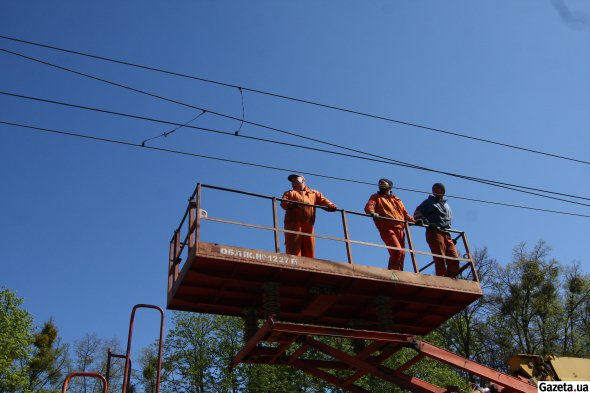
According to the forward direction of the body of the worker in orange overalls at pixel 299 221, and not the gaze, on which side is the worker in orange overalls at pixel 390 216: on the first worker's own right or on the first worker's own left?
on the first worker's own left

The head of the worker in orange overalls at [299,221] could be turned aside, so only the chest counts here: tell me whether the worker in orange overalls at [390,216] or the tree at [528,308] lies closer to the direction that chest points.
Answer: the worker in orange overalls

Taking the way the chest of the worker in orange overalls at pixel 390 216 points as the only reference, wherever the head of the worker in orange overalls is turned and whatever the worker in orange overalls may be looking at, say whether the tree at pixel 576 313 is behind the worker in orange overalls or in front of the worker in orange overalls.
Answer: behind

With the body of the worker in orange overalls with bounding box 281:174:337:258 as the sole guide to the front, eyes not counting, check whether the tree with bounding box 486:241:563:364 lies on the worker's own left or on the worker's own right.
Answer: on the worker's own left

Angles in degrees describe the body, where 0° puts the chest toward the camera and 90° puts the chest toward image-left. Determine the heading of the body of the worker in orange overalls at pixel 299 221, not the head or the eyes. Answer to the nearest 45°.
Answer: approximately 315°

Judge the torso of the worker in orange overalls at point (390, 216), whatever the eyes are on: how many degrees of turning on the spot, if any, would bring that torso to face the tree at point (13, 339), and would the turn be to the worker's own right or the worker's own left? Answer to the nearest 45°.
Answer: approximately 135° to the worker's own right

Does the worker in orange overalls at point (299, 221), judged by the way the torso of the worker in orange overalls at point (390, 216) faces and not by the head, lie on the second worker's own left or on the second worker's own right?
on the second worker's own right

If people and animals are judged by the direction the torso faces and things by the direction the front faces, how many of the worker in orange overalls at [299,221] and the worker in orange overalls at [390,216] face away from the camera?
0

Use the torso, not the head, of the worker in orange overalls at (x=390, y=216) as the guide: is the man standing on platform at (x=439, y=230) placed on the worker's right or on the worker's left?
on the worker's left
